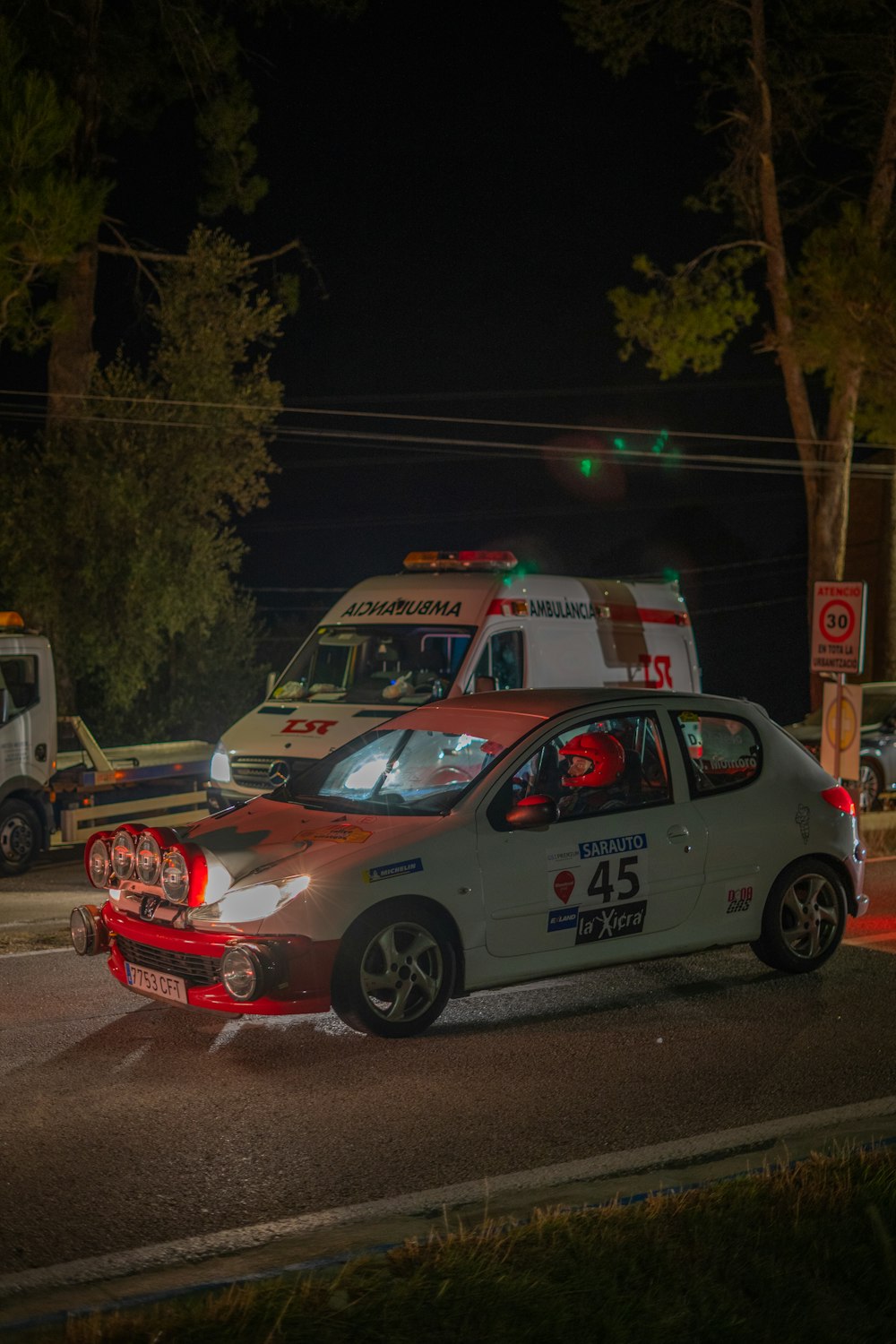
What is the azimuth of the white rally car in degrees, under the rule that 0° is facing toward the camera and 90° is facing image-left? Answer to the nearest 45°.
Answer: approximately 45°

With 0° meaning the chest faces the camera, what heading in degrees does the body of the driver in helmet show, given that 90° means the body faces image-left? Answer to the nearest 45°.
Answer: approximately 90°

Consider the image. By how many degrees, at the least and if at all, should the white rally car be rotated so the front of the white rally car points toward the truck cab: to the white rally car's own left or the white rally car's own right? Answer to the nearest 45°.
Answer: approximately 90° to the white rally car's own right

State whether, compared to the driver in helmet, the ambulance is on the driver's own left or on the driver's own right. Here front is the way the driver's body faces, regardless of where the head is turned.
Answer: on the driver's own right

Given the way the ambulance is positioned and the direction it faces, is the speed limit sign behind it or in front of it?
behind

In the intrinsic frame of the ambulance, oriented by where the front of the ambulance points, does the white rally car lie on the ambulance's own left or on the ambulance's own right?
on the ambulance's own left

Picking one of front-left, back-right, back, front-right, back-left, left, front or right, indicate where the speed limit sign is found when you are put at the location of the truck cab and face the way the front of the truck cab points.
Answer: back-left
